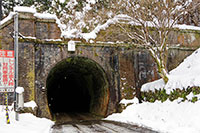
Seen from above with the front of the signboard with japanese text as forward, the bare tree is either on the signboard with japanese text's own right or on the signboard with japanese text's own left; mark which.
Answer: on the signboard with japanese text's own left

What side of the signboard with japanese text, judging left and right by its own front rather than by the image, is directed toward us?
front

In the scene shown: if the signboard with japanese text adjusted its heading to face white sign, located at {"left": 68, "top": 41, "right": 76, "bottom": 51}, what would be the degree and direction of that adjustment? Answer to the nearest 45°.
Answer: approximately 135° to its left

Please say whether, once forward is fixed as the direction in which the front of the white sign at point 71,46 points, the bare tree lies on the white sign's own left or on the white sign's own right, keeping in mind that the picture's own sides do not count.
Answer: on the white sign's own left

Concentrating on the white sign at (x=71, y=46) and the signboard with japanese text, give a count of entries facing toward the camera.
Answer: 2

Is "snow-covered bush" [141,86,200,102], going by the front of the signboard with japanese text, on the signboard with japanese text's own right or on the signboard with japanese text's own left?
on the signboard with japanese text's own left

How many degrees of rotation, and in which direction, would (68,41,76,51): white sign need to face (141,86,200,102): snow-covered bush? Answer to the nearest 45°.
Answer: approximately 45° to its left
